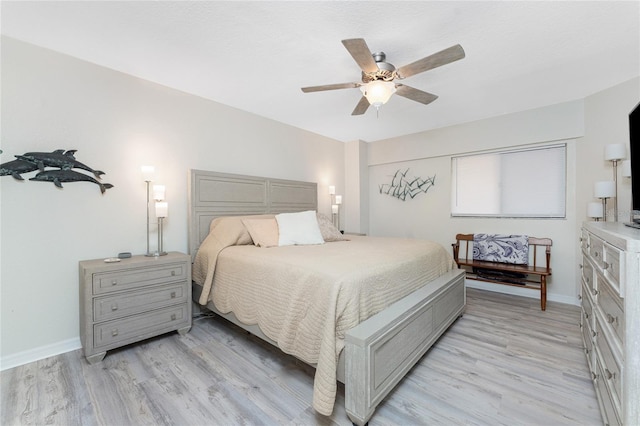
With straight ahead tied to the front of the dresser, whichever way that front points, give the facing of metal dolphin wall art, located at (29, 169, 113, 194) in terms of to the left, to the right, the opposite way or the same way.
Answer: to the left

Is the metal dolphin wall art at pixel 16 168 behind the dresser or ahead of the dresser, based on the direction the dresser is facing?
ahead

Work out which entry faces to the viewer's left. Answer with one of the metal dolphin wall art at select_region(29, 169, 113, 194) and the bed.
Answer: the metal dolphin wall art

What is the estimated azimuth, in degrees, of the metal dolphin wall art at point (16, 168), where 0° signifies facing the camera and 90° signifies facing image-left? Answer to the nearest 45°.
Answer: approximately 90°

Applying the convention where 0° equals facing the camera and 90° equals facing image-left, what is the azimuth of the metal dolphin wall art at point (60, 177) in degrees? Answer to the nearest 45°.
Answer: approximately 90°

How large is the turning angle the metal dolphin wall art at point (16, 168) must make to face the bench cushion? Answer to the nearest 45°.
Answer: approximately 135° to its left

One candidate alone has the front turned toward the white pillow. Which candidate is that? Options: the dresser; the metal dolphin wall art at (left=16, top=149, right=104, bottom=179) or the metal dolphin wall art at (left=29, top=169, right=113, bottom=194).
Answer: the dresser

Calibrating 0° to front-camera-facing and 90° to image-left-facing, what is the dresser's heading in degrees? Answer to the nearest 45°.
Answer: approximately 90°

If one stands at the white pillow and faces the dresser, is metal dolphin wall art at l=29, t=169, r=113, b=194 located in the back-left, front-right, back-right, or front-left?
back-right
